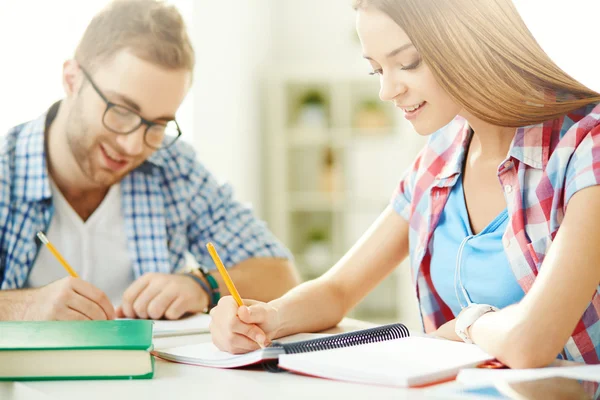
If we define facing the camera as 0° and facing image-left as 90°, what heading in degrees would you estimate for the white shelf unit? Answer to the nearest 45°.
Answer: approximately 0°

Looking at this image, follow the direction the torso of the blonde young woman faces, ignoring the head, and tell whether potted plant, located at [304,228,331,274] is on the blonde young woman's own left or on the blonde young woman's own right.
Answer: on the blonde young woman's own right

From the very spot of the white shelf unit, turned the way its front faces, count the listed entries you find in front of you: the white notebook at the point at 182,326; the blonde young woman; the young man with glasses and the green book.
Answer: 4

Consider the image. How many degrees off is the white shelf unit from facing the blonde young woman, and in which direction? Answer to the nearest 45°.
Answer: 0° — it already faces them

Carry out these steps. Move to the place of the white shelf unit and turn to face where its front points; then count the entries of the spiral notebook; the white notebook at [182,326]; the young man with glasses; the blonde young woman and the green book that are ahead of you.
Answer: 5

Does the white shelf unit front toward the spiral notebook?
yes

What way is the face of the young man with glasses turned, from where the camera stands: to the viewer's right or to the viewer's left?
to the viewer's right

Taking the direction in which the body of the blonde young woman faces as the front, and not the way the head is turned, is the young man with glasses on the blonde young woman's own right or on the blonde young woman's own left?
on the blonde young woman's own right
